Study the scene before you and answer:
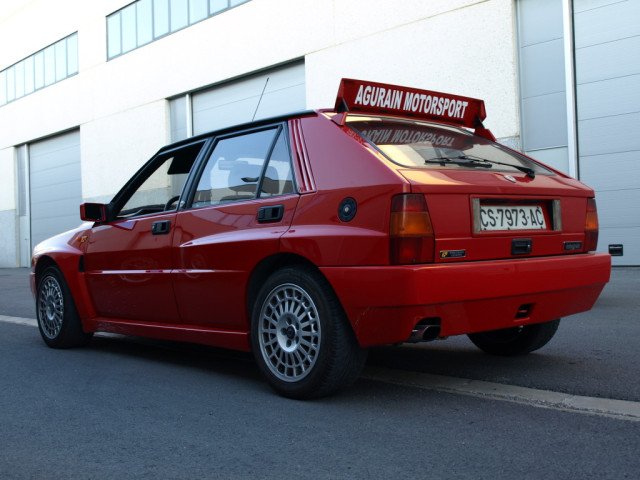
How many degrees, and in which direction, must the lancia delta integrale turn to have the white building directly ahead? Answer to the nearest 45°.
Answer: approximately 45° to its right

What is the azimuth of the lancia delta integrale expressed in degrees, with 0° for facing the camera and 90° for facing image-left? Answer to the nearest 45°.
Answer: approximately 135°
